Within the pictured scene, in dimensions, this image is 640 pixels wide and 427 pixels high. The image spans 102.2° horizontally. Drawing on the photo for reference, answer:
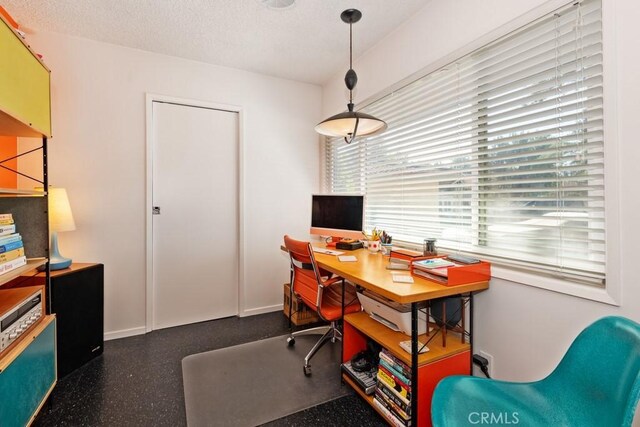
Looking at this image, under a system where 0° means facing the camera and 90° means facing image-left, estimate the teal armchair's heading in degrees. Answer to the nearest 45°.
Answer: approximately 90°

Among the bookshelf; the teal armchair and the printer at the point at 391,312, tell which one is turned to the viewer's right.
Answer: the bookshelf

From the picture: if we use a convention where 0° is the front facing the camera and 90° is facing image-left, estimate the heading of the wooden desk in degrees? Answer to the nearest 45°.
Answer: approximately 45°

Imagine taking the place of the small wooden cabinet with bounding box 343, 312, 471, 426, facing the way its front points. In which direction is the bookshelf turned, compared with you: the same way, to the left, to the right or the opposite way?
the opposite way

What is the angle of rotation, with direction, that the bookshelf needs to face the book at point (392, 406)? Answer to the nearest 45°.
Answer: approximately 45° to its right

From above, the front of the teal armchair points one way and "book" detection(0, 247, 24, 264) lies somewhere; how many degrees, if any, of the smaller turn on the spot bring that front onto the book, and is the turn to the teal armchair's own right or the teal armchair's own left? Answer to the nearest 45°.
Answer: approximately 45° to the teal armchair's own left

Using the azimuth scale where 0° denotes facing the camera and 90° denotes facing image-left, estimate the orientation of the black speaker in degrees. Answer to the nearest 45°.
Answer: approximately 315°
